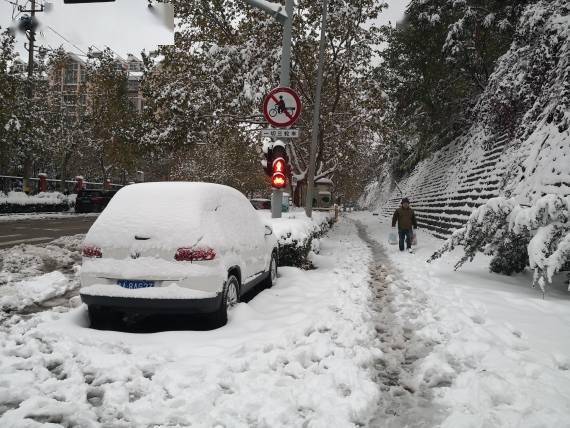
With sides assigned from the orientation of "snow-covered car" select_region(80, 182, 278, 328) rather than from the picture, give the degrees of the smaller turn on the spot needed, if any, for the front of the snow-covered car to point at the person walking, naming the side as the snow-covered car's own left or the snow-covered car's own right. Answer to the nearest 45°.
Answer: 0° — it already faces them

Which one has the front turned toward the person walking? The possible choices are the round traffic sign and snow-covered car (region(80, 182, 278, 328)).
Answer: the snow-covered car

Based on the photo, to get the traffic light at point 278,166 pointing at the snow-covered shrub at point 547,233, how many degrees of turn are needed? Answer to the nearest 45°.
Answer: approximately 45° to its left

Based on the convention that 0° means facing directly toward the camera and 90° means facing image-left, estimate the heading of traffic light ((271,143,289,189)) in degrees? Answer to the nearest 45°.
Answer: approximately 0°

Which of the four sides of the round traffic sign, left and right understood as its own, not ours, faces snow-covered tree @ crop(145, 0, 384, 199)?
back

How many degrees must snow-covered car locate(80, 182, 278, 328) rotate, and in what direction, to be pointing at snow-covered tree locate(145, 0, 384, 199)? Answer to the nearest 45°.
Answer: approximately 45° to its left

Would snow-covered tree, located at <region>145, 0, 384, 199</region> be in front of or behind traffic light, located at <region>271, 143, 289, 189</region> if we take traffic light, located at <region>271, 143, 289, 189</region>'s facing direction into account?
behind

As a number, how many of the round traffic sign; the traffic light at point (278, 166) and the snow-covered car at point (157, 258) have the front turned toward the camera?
2

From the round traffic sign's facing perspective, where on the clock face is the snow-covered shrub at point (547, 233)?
The snow-covered shrub is roughly at 10 o'clock from the round traffic sign.

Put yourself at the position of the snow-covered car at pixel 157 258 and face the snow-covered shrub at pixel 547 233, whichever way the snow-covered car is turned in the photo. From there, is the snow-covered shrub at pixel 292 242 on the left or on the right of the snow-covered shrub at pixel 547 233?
left

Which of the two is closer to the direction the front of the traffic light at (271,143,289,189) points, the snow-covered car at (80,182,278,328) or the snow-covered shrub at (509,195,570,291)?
the snow-covered car

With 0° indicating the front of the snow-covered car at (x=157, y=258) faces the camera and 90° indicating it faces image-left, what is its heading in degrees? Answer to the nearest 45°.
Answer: approximately 225°

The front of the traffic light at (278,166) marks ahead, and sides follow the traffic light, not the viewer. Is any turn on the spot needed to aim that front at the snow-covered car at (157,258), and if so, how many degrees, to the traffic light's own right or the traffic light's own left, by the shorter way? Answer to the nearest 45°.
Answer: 0° — it already faces it

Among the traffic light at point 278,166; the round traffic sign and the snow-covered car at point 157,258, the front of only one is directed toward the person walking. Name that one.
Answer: the snow-covered car

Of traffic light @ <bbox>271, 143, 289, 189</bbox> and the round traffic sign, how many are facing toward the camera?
2

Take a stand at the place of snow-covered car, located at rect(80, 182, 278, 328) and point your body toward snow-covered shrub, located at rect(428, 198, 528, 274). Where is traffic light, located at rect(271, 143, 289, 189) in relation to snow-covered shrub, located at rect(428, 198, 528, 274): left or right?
left
